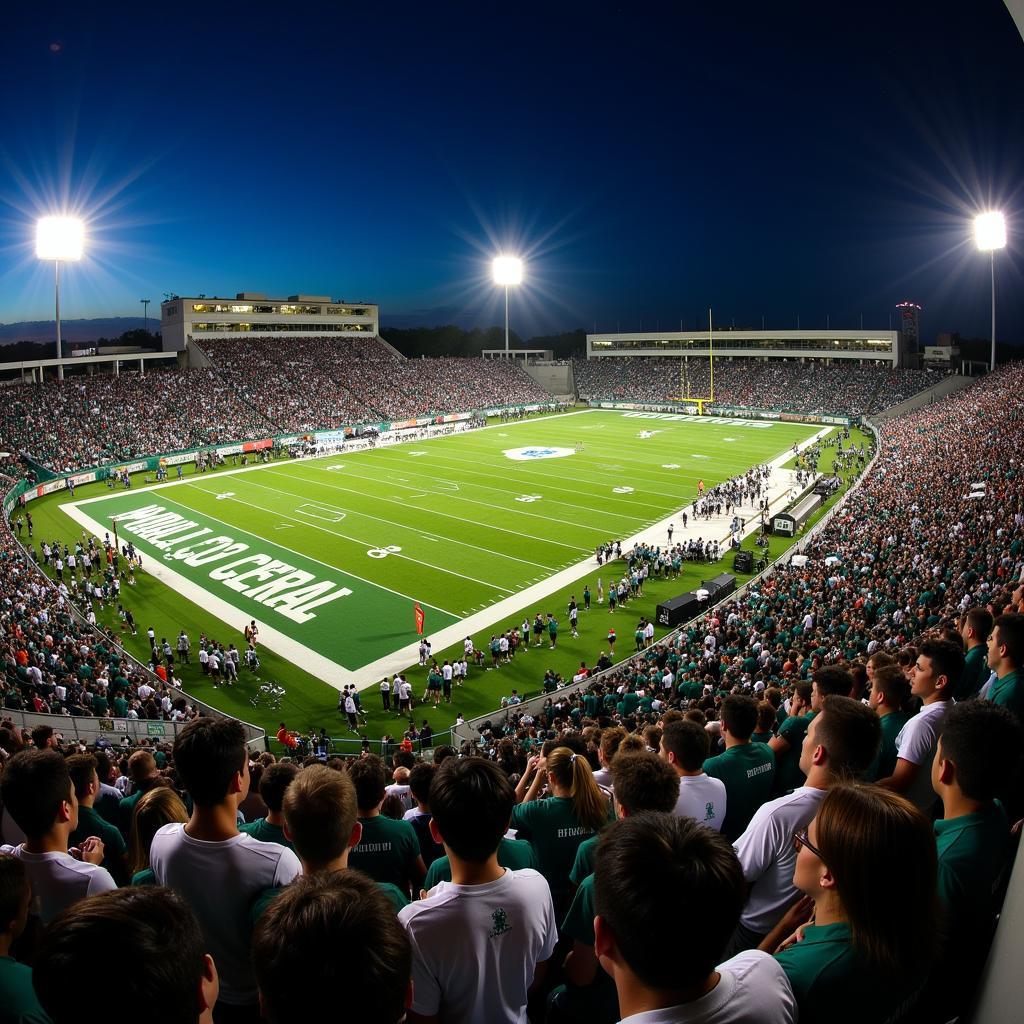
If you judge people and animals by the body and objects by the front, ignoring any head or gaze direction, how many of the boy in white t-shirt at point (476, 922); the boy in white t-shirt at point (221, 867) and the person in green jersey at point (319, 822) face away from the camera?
3

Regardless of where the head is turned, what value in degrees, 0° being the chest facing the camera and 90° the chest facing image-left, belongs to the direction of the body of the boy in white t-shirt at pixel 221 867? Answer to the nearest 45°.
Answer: approximately 180°

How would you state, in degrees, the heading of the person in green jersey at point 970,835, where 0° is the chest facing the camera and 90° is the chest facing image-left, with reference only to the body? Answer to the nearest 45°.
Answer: approximately 135°

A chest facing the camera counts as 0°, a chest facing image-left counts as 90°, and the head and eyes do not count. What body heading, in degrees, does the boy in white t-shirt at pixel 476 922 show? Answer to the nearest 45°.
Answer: approximately 180°

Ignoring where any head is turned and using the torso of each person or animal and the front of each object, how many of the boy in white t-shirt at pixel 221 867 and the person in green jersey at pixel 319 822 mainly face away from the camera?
2

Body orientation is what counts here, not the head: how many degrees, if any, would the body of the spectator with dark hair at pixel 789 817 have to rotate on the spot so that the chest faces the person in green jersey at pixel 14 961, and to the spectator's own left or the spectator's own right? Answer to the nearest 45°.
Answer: approximately 90° to the spectator's own left

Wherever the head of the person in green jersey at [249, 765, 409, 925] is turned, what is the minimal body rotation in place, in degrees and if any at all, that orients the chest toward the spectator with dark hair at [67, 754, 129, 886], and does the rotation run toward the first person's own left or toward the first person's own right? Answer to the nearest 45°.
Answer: approximately 45° to the first person's own left

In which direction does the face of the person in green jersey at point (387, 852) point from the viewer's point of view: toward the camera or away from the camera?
away from the camera

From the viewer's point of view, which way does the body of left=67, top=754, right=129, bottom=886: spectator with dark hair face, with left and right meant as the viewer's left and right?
facing away from the viewer and to the right of the viewer

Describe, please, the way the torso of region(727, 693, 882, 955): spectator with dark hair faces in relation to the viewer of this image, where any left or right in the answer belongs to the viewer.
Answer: facing away from the viewer and to the left of the viewer

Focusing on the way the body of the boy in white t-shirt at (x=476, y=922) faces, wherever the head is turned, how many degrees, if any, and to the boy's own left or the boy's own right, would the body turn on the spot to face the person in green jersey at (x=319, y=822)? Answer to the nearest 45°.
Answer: approximately 45° to the boy's own left

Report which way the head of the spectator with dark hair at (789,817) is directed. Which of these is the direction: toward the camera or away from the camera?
away from the camera

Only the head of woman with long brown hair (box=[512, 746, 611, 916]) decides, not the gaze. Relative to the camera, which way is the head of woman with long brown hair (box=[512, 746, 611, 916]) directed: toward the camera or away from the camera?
away from the camera

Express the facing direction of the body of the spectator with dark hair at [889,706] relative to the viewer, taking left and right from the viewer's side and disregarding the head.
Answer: facing away from the viewer and to the left of the viewer

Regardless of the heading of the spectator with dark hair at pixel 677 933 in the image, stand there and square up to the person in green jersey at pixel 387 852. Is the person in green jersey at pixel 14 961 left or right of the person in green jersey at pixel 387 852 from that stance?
left

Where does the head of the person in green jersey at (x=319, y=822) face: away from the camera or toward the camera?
away from the camera
